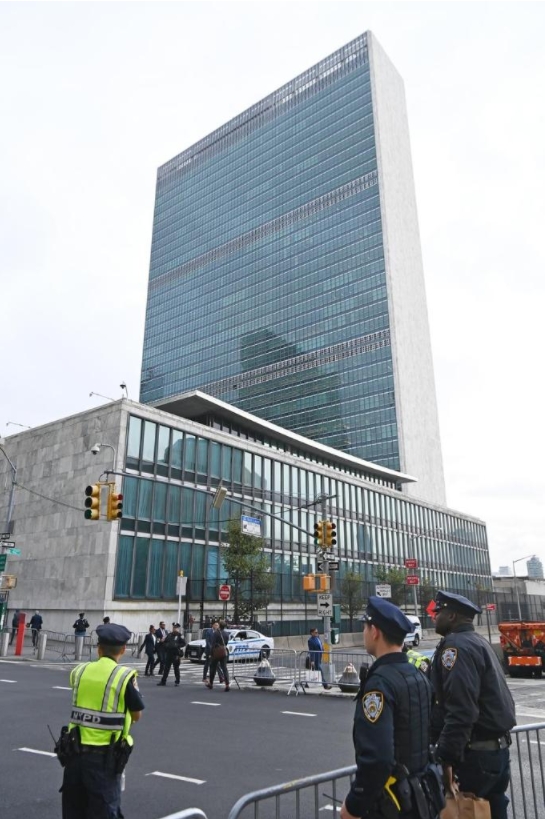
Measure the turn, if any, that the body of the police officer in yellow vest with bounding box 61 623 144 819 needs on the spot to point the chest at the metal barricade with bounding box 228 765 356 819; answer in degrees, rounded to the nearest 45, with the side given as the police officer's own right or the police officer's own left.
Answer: approximately 90° to the police officer's own right

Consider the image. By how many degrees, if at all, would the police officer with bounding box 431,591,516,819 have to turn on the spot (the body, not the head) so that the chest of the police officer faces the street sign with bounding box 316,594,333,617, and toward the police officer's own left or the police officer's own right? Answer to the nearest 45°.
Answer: approximately 45° to the police officer's own right

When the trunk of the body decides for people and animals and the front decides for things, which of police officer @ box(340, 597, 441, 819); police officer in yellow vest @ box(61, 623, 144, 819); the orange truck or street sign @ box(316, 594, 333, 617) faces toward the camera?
the street sign

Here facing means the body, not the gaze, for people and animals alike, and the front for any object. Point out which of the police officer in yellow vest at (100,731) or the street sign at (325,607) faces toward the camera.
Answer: the street sign

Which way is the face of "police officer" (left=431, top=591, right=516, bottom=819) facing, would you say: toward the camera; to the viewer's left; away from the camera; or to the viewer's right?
to the viewer's left

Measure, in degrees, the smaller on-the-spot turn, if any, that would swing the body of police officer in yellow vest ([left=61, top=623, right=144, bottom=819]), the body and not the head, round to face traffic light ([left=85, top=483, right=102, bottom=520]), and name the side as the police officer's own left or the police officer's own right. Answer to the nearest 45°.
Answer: approximately 45° to the police officer's own left

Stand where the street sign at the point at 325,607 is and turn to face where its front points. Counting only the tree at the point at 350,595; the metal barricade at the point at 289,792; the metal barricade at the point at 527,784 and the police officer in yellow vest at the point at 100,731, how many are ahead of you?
3

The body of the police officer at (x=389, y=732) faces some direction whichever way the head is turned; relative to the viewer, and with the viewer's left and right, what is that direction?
facing away from the viewer and to the left of the viewer

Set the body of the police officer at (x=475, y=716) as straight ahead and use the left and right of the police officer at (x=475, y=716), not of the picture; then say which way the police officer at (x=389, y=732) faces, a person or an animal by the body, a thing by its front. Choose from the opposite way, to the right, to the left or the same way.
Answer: the same way

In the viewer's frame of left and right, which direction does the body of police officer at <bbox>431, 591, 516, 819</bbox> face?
facing away from the viewer and to the left of the viewer

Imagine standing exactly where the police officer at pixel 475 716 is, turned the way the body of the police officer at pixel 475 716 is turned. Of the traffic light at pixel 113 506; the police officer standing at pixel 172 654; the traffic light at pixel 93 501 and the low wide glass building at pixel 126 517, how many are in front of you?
4

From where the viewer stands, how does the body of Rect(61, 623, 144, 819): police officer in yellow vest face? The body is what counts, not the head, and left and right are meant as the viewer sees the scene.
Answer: facing away from the viewer and to the right of the viewer

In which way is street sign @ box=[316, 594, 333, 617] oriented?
toward the camera

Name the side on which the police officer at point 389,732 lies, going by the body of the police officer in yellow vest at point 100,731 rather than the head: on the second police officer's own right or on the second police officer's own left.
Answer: on the second police officer's own right

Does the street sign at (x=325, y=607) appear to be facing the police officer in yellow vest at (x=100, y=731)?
yes
